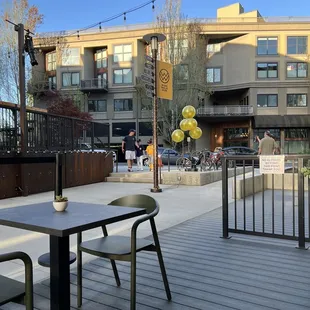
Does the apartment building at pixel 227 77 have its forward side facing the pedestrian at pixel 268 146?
yes

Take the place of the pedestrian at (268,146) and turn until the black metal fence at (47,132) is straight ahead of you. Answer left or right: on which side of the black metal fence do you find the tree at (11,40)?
right

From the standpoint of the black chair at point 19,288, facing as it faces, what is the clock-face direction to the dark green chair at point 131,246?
the dark green chair at point 131,246 is roughly at 12 o'clock from the black chair at point 19,288.

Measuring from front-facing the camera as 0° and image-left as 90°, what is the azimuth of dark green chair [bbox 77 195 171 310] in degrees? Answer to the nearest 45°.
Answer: approximately 45°

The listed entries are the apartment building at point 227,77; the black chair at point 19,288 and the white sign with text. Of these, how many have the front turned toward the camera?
2

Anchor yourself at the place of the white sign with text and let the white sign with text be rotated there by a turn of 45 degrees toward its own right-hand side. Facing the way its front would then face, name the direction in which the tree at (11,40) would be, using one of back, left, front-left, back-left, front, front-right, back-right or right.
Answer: right

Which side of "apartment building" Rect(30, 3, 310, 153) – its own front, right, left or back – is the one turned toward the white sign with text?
front

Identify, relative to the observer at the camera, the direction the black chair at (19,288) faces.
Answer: facing away from the viewer and to the right of the viewer

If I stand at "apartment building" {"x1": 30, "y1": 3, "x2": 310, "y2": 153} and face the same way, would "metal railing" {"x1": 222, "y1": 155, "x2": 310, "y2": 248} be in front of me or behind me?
in front

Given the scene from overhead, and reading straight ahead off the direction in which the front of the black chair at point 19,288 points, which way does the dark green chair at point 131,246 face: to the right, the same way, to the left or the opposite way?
the opposite way

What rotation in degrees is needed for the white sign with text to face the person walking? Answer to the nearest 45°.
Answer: approximately 135° to its right
